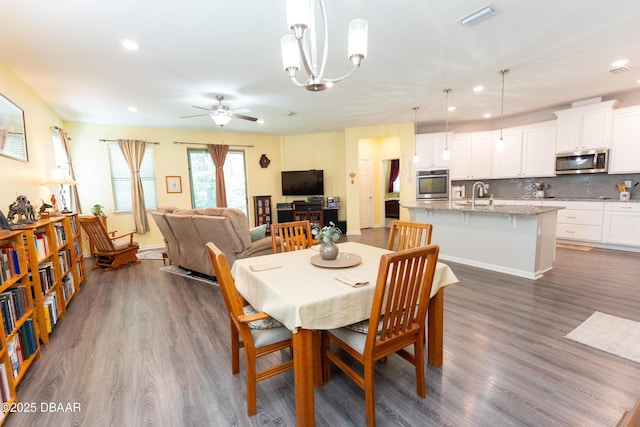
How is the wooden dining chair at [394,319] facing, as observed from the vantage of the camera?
facing away from the viewer and to the left of the viewer

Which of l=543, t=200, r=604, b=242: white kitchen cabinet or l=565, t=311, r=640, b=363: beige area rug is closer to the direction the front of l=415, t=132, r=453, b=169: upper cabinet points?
the beige area rug

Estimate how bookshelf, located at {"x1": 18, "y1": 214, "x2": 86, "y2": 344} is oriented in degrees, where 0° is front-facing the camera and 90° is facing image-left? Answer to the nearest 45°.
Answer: approximately 315°

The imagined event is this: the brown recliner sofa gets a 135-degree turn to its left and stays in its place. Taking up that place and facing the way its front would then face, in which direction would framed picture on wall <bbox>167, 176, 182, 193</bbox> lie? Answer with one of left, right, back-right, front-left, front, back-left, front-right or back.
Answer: right

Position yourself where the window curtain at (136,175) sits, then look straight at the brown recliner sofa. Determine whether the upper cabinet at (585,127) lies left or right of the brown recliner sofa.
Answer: left

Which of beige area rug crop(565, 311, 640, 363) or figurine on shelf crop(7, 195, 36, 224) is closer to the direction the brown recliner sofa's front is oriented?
the beige area rug

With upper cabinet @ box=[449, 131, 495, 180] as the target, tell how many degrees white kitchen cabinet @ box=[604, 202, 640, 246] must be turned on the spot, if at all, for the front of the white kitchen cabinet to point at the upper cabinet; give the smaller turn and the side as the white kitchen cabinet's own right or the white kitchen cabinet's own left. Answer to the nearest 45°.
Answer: approximately 90° to the white kitchen cabinet's own right

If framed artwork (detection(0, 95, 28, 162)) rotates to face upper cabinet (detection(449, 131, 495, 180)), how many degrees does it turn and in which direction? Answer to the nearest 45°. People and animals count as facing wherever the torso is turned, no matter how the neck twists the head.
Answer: approximately 45° to its left

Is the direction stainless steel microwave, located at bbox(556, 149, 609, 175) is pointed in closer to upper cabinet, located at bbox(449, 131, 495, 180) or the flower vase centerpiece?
the flower vase centerpiece

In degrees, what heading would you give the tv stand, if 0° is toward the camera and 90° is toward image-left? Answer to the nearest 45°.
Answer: approximately 0°

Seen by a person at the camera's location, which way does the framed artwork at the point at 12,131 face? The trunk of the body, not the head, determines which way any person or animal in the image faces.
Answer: facing the viewer and to the right of the viewer

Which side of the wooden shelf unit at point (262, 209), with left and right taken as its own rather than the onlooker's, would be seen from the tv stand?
left

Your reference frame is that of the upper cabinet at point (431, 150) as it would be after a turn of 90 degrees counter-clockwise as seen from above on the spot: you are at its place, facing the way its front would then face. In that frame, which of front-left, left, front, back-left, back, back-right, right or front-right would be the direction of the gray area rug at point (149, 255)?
back-right

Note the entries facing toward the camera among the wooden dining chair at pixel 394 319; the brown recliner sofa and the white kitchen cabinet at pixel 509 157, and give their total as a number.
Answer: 1
